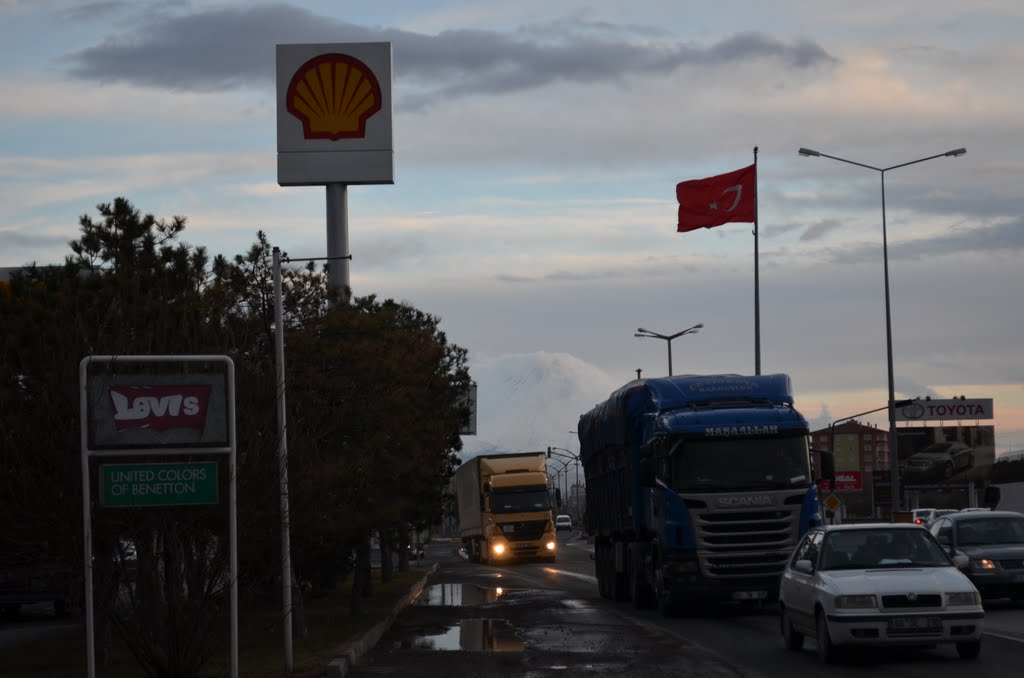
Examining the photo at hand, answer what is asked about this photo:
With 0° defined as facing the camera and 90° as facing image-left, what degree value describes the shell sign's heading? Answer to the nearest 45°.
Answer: approximately 0°

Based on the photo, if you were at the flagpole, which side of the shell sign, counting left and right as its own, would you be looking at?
left

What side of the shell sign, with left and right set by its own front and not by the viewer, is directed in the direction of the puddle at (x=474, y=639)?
front

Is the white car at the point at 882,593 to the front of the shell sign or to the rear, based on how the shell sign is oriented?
to the front

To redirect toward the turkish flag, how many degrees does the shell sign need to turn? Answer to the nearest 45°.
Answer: approximately 90° to its left

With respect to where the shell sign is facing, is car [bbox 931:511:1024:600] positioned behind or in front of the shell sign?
in front

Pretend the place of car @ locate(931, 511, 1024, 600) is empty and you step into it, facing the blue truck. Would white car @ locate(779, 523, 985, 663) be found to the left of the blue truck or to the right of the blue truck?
left

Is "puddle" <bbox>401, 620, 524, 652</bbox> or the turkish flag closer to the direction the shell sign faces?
the puddle

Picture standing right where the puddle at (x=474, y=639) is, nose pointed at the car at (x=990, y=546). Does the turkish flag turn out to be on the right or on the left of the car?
left
